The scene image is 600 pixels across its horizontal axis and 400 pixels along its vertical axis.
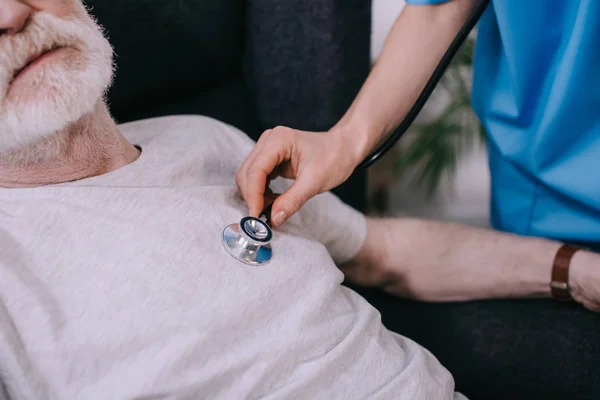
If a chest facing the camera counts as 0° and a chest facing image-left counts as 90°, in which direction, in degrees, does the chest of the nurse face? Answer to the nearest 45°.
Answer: approximately 45°

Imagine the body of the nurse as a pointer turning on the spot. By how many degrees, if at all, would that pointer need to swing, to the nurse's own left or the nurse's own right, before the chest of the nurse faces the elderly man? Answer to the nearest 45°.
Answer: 0° — they already face them
